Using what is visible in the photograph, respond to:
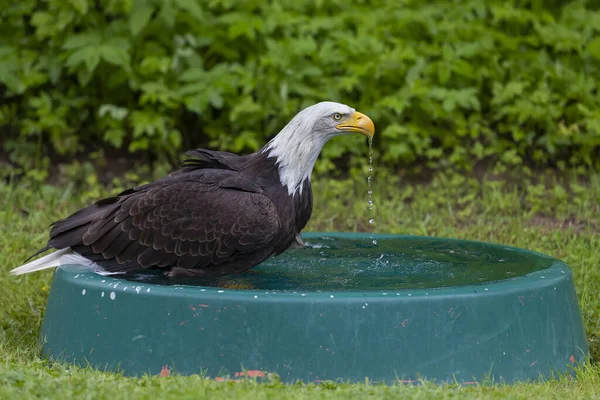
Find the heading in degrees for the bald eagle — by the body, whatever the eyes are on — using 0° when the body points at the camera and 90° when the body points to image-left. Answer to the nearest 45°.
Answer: approximately 270°
